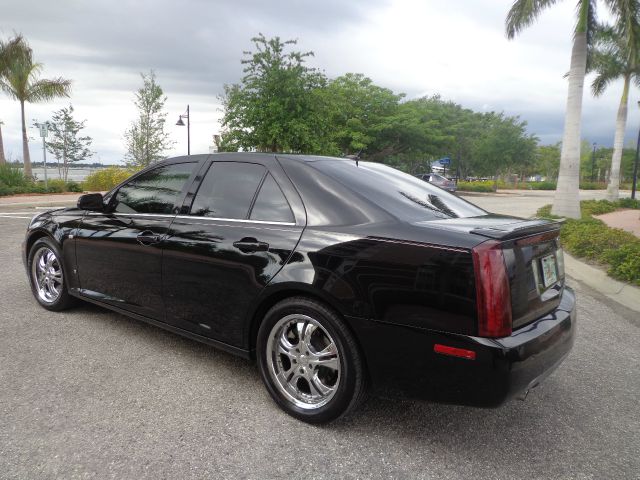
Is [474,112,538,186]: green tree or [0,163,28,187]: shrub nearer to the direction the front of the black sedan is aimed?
the shrub

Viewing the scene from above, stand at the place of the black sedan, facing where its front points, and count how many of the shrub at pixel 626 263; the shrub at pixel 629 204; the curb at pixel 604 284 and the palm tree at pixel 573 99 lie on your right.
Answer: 4

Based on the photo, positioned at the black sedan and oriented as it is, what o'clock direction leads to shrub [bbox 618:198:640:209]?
The shrub is roughly at 3 o'clock from the black sedan.

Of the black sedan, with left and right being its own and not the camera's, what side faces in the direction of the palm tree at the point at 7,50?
front

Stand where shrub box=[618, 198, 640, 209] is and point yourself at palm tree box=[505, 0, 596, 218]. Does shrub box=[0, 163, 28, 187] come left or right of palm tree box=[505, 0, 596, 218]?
right

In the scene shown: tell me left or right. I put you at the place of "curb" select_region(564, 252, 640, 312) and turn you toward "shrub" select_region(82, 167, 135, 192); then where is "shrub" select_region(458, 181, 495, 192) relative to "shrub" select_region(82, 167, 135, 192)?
right

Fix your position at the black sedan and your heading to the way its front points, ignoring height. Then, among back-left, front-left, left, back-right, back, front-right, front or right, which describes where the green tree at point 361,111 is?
front-right

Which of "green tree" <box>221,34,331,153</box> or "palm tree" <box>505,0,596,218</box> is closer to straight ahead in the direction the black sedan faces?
the green tree

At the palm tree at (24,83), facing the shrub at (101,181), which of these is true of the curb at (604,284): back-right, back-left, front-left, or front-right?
front-right

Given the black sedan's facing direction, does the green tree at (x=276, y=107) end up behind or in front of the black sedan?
in front

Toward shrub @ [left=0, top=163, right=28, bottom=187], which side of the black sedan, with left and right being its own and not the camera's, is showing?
front

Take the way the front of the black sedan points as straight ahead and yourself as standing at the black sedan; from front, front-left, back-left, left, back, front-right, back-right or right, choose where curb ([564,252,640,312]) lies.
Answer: right

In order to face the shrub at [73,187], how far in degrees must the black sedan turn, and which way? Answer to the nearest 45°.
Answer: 0° — it already faces it

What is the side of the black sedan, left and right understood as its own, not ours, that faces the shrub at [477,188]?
right

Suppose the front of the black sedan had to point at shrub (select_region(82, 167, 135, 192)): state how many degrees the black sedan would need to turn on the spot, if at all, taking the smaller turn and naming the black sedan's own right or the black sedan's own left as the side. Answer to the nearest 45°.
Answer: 0° — it already faces it

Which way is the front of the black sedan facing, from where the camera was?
facing away from the viewer and to the left of the viewer

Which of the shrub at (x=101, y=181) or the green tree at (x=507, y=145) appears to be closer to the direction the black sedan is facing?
the shrub
